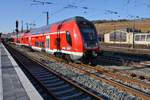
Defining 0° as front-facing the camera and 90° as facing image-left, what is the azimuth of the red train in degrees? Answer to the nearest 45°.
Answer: approximately 315°
